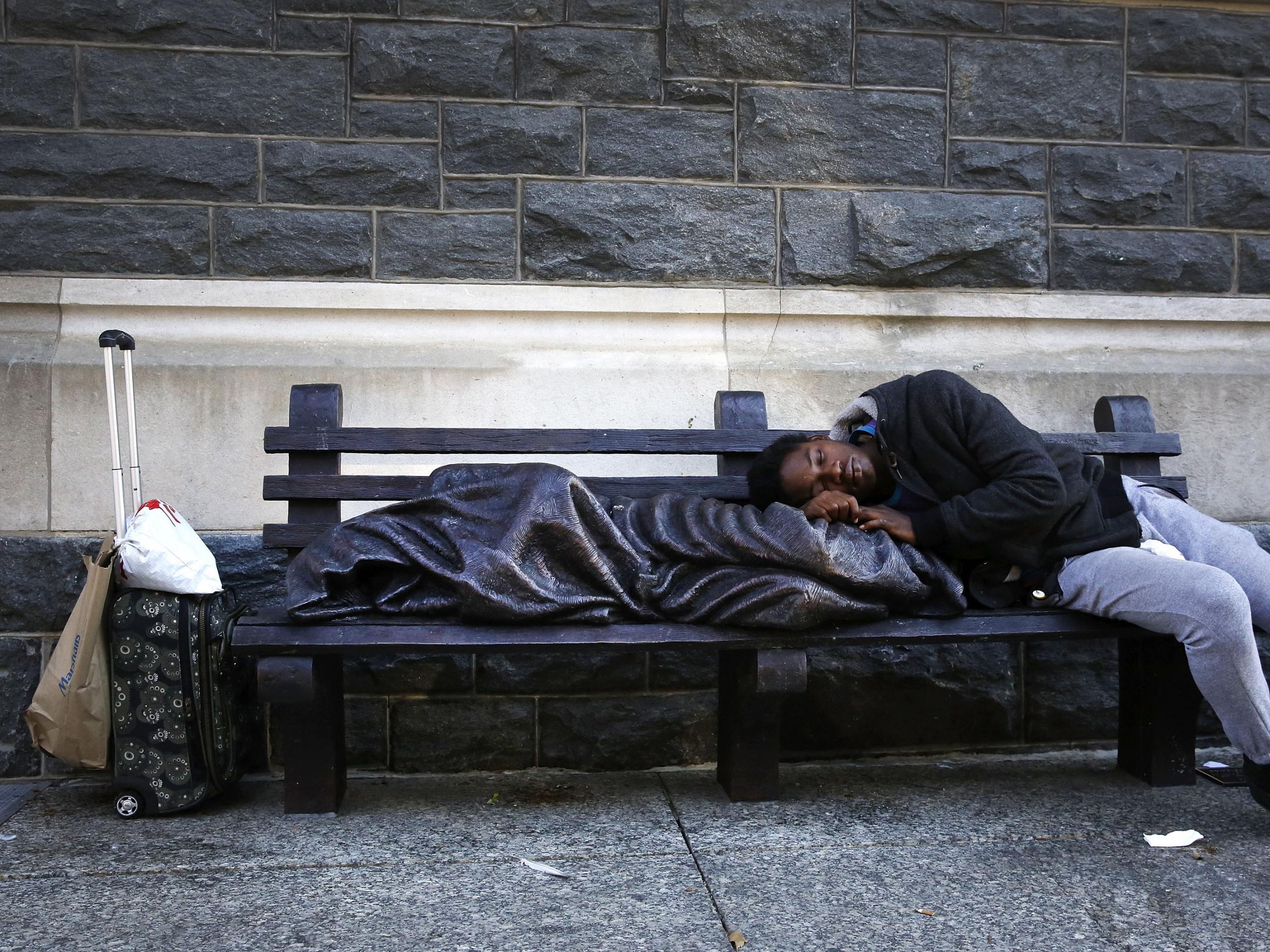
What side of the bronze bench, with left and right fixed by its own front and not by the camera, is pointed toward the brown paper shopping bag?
right

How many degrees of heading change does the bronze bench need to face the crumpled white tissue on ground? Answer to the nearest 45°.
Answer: approximately 90° to its left

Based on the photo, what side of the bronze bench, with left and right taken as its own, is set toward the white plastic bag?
right

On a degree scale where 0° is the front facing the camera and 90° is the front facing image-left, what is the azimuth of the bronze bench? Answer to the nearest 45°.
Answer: approximately 0°
